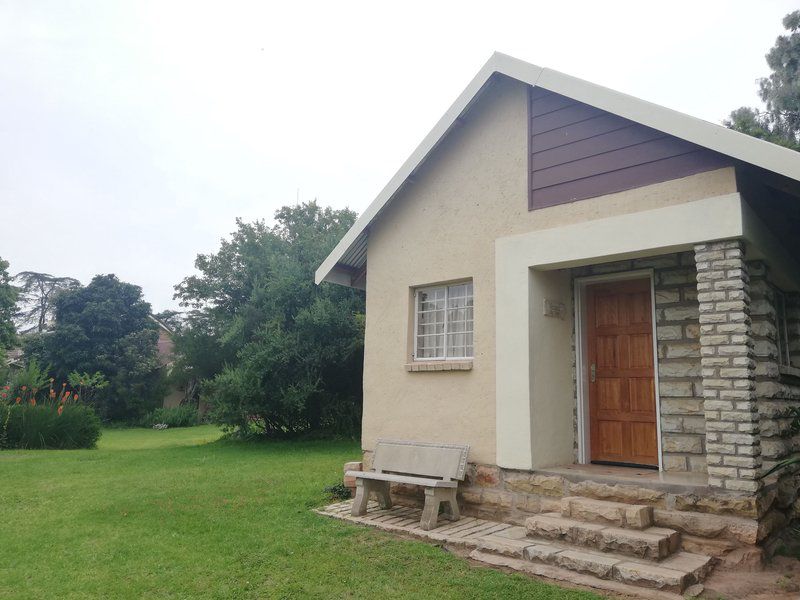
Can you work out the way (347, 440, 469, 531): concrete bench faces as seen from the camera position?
facing the viewer and to the left of the viewer

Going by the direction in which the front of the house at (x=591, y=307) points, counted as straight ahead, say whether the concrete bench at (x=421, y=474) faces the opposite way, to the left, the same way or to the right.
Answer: the same way

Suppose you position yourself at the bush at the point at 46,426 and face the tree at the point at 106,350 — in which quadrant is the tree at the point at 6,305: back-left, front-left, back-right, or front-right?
front-left

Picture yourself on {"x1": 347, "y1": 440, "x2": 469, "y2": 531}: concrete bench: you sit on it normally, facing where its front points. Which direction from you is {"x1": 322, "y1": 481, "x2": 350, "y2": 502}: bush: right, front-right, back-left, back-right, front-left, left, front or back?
right

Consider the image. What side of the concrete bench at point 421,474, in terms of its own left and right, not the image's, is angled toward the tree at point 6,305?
right

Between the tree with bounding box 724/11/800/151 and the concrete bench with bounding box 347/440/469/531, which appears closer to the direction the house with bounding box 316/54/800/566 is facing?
the concrete bench

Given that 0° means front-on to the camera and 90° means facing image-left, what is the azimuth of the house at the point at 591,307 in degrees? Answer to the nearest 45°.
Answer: approximately 45°

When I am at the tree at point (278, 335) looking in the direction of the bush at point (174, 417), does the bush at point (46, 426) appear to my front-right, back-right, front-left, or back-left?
front-left

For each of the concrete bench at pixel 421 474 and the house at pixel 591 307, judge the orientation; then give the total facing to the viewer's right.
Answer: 0

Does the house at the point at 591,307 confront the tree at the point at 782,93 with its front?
no

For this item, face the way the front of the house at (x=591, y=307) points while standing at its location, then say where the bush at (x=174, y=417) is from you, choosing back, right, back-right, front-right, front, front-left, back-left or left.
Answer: right

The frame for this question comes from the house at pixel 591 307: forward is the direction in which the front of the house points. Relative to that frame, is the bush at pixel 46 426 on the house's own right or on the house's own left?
on the house's own right

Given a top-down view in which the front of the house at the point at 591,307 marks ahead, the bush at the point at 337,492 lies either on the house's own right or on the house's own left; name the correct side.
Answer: on the house's own right

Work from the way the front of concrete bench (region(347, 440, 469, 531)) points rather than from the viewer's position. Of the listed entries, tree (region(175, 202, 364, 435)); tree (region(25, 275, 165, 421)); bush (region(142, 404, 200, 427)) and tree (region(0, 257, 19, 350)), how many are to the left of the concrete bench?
0

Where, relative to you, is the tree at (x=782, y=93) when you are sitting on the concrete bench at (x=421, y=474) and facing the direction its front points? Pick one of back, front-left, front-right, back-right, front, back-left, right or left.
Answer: back

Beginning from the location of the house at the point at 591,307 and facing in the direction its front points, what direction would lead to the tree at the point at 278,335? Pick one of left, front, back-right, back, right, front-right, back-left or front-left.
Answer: right

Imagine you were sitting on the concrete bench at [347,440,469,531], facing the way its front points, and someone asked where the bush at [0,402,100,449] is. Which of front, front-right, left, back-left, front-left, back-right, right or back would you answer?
right
